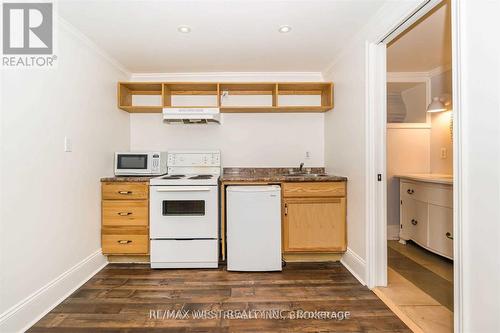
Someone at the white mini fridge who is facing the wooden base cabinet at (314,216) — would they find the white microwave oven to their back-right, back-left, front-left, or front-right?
back-left

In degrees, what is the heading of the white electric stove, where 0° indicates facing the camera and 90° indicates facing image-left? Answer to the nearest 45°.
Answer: approximately 0°

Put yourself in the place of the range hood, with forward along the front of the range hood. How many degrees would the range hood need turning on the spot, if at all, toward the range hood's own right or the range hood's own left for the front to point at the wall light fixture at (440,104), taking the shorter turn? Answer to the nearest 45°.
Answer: approximately 90° to the range hood's own left

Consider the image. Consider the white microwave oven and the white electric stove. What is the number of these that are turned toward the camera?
2

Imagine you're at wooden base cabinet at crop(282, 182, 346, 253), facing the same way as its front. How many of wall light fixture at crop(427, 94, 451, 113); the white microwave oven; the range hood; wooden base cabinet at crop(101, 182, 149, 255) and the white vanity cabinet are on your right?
3

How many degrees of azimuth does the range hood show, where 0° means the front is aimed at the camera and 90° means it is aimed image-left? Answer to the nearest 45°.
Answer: approximately 0°
